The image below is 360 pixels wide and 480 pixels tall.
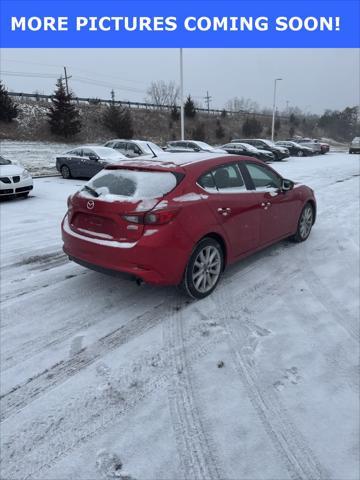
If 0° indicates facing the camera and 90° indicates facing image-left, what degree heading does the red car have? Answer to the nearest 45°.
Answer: approximately 225°

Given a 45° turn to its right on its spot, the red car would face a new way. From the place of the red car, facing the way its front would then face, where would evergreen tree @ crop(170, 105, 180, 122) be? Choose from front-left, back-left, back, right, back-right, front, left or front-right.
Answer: left

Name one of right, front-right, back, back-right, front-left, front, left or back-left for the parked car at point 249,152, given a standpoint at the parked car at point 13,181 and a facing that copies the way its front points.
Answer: left

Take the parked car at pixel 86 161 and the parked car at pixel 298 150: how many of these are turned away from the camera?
0

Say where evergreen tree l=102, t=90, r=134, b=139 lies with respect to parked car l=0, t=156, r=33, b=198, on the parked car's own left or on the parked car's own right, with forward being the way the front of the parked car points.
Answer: on the parked car's own left
